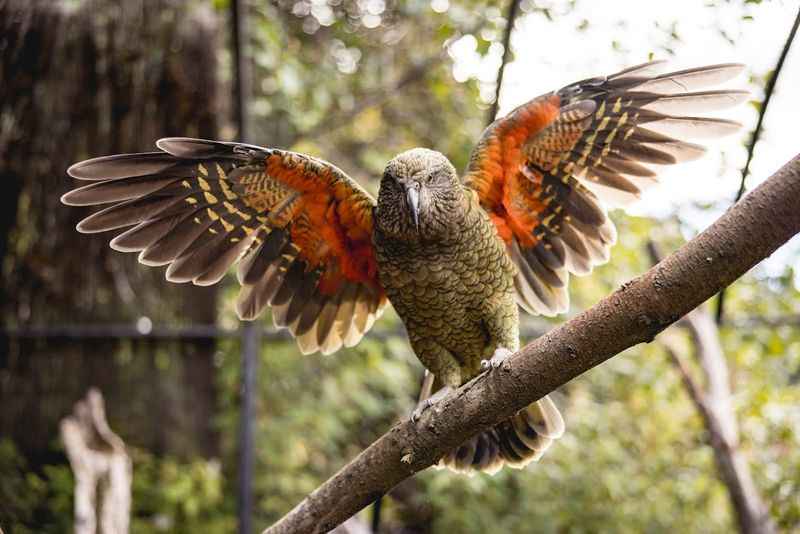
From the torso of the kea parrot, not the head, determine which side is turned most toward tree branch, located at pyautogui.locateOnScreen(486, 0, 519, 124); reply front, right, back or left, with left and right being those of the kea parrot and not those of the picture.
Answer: back

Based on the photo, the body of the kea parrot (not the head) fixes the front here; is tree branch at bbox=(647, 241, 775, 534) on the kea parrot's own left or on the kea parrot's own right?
on the kea parrot's own left

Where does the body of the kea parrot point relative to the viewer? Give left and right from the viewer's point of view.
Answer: facing the viewer

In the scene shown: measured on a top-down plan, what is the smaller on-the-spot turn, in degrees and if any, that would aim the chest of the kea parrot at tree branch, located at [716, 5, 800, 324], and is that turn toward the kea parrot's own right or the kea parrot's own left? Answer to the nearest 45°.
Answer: approximately 90° to the kea parrot's own left

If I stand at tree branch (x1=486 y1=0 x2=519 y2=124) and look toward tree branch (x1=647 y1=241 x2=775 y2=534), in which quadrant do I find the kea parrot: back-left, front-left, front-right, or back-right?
back-right
